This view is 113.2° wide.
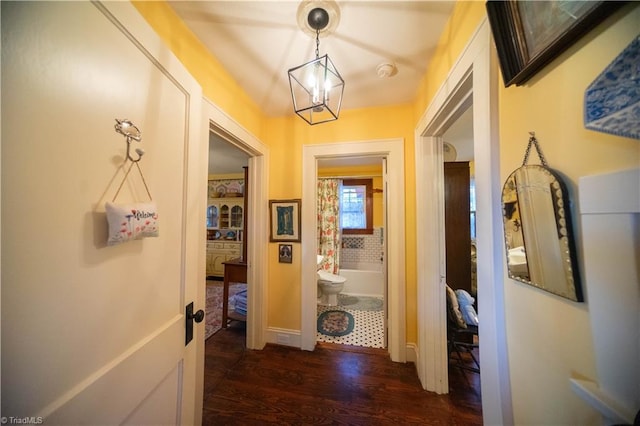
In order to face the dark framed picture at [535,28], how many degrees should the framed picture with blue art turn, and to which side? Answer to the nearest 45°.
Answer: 0° — it already faces it

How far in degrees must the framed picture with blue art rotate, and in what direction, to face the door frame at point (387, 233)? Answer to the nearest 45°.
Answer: approximately 90° to its left

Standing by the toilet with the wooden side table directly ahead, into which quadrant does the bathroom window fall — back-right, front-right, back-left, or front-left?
back-right

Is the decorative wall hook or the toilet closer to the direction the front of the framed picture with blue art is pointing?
the decorative wall hook

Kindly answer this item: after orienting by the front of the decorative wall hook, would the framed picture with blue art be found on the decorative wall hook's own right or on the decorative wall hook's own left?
on the decorative wall hook's own left

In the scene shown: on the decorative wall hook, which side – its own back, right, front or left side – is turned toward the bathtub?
left

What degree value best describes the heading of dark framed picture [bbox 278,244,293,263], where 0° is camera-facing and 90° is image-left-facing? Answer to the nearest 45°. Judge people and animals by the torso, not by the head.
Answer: approximately 0°

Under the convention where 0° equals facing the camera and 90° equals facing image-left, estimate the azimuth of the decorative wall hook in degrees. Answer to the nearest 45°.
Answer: approximately 315°

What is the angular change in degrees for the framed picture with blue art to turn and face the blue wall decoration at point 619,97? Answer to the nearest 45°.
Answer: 0° — it already faces it

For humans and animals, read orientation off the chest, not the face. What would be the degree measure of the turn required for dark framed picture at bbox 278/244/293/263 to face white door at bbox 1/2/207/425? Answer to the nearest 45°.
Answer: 0° — it already faces it

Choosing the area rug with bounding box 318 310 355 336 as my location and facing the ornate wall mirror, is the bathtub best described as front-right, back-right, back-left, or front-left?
back-left

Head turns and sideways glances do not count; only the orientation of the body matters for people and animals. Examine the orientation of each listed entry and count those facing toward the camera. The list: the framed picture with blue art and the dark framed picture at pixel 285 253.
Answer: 2

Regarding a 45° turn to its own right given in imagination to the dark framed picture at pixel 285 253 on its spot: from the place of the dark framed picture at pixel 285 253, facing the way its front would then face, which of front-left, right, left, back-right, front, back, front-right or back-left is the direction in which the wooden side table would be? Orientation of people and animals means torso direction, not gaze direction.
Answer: right
